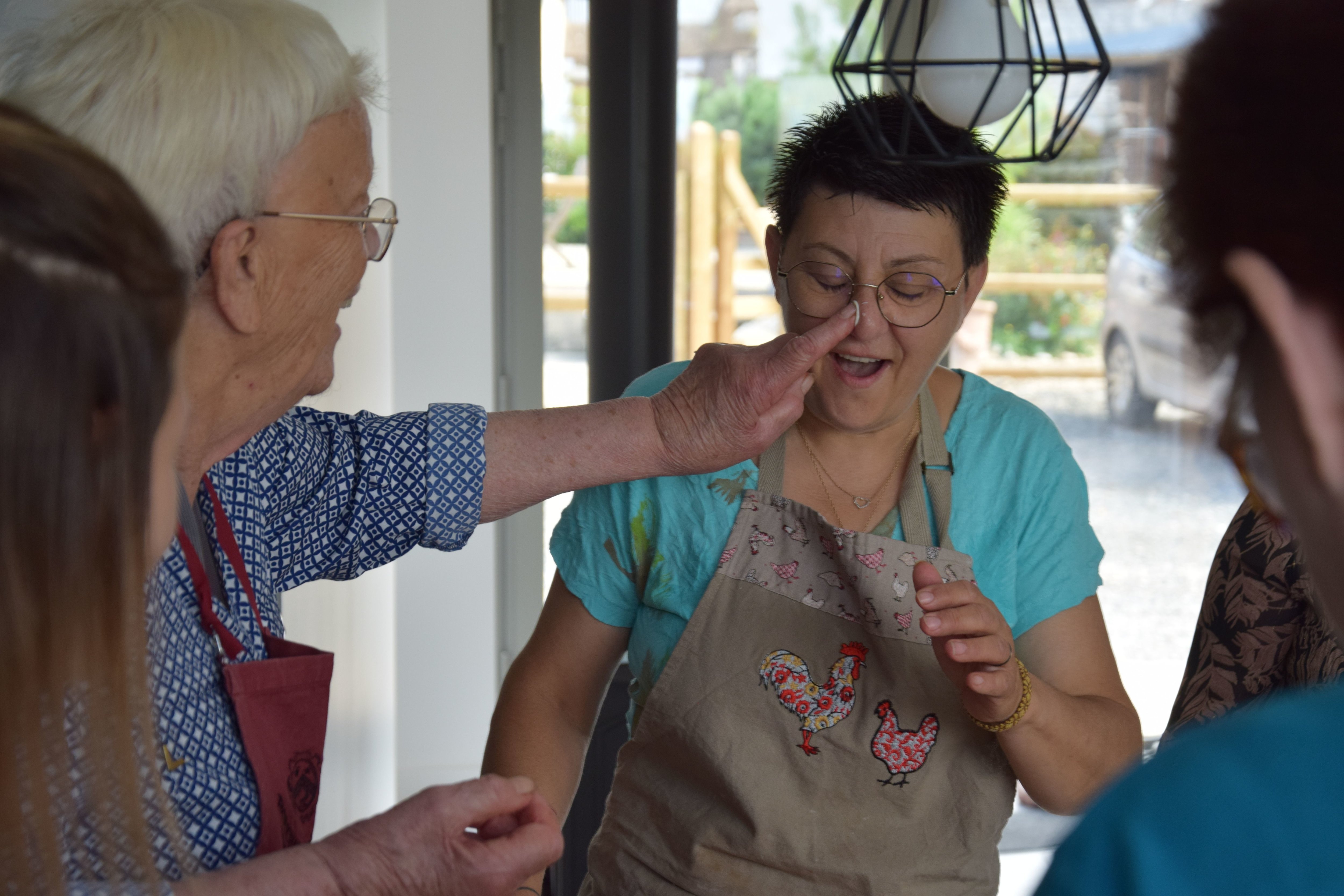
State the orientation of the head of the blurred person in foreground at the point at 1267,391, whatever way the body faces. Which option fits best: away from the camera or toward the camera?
away from the camera

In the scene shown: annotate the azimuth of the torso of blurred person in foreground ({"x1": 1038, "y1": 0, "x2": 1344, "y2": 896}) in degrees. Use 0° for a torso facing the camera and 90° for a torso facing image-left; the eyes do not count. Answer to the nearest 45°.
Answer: approximately 135°

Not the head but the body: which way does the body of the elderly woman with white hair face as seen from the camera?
to the viewer's right

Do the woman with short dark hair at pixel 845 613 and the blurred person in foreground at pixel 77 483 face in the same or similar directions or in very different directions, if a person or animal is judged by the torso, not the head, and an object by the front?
very different directions
